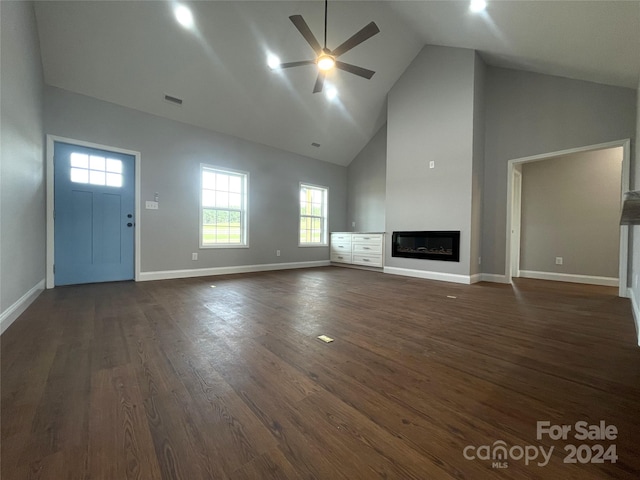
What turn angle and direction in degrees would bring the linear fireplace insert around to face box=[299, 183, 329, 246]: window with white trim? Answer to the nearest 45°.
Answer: approximately 45° to its right

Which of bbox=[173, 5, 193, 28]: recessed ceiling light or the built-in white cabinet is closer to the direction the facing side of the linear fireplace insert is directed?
the recessed ceiling light

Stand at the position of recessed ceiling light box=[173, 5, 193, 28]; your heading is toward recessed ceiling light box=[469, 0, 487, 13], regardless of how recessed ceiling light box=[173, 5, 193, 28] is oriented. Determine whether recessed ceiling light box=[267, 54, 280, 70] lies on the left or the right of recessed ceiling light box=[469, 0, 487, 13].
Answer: left

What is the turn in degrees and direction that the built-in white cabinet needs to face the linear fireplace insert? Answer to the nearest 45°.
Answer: approximately 90° to its left

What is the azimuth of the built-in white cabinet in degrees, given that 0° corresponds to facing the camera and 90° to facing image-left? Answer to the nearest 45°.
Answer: approximately 45°

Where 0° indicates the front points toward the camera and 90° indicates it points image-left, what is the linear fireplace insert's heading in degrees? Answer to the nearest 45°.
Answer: approximately 45°
